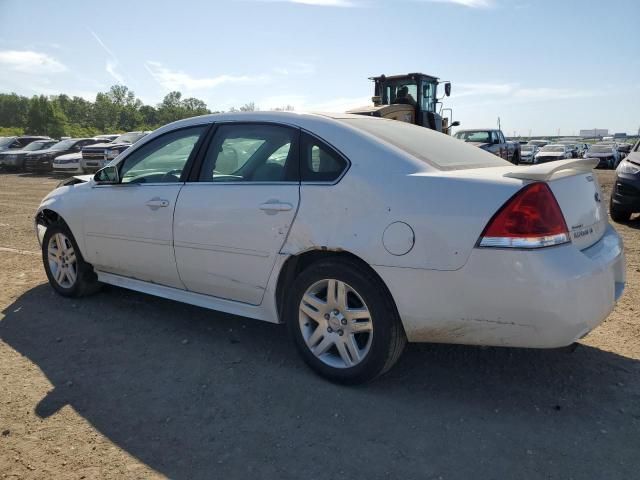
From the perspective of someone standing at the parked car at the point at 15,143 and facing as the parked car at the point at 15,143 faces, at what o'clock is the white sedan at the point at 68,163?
The white sedan is roughly at 10 o'clock from the parked car.

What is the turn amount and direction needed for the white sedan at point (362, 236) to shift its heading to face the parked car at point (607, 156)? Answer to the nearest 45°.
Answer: approximately 90° to its right

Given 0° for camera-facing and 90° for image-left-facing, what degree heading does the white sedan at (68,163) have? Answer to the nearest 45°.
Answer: approximately 45°

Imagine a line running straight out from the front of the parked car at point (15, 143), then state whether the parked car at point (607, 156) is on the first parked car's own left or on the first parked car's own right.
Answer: on the first parked car's own left

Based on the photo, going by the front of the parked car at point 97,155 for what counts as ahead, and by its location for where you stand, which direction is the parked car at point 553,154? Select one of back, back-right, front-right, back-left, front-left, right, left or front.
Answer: back-left

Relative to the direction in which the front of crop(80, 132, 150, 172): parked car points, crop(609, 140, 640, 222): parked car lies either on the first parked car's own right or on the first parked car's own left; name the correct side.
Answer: on the first parked car's own left
